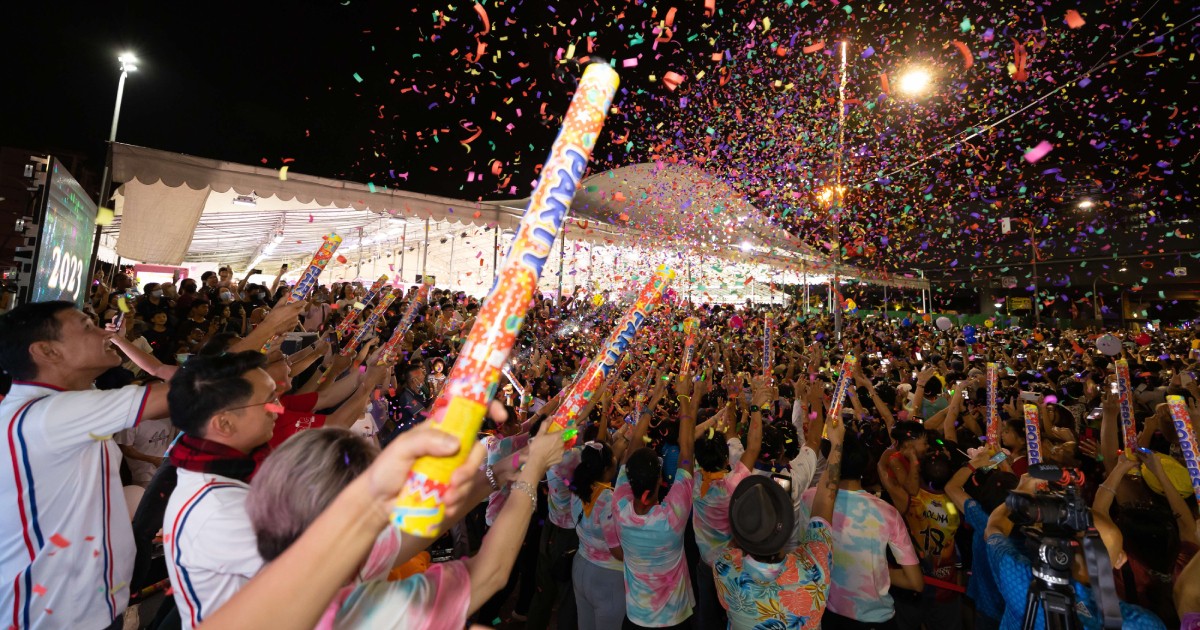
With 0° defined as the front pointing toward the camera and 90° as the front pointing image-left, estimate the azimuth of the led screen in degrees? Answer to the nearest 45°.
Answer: approximately 315°

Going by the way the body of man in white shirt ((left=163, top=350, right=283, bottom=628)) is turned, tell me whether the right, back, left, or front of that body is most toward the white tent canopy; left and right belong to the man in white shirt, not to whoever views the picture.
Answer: left

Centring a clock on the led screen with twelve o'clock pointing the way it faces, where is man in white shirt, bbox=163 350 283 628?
The man in white shirt is roughly at 1 o'clock from the led screen.

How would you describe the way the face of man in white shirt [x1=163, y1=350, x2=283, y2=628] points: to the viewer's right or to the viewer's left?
to the viewer's right

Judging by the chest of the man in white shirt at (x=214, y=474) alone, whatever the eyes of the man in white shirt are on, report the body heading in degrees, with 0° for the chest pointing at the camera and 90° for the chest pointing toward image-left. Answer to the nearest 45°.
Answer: approximately 270°

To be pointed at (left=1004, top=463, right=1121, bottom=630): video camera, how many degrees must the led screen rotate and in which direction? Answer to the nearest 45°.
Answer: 0° — it already faces it
